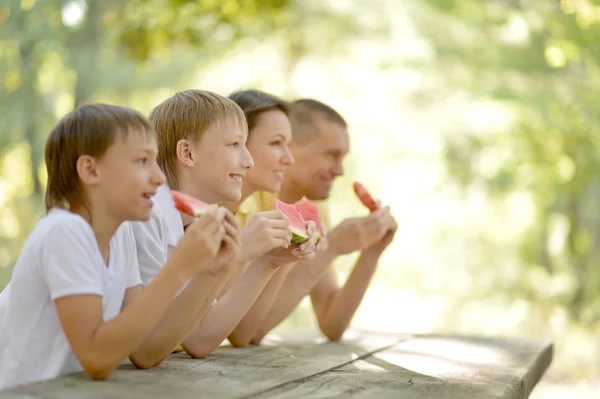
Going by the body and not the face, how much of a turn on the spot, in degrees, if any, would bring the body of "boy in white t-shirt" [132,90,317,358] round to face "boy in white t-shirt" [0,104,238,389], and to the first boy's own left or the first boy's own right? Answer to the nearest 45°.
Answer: approximately 90° to the first boy's own right

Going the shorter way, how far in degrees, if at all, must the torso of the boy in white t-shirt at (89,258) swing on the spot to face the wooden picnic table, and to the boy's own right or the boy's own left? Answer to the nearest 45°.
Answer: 0° — they already face it

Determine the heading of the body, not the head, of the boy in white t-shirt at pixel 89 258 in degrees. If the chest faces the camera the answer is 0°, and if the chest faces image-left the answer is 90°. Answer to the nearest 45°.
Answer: approximately 270°

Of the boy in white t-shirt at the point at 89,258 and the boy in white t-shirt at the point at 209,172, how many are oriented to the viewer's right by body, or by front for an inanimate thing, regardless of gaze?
2

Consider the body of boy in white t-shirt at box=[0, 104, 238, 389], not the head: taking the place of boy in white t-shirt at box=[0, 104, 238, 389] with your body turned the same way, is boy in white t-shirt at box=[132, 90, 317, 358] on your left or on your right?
on your left

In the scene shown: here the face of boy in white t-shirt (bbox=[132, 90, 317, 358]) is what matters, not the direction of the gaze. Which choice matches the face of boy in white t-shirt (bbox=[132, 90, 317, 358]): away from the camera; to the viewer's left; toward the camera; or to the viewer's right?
to the viewer's right

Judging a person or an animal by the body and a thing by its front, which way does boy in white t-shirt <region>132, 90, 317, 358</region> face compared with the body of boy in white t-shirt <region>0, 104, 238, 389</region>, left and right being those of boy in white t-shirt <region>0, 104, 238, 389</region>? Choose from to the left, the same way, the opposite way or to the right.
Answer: the same way

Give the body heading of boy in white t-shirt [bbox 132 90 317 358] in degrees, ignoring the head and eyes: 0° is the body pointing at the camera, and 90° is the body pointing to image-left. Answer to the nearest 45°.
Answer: approximately 270°

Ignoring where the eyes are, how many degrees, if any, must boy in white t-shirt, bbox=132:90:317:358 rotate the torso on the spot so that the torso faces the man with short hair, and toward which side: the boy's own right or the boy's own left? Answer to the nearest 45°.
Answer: approximately 45° to the boy's own left

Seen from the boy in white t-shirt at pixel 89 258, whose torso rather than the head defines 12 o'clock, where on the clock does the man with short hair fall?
The man with short hair is roughly at 10 o'clock from the boy in white t-shirt.

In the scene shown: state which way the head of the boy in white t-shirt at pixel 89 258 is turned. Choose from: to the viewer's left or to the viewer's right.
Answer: to the viewer's right

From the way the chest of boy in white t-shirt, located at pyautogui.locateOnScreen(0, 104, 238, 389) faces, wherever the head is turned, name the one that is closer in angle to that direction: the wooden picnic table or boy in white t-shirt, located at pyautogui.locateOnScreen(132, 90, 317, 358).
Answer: the wooden picnic table
